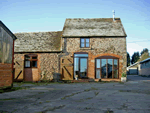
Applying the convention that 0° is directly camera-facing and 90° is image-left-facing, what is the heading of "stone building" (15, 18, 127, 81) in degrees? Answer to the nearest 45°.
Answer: approximately 0°
